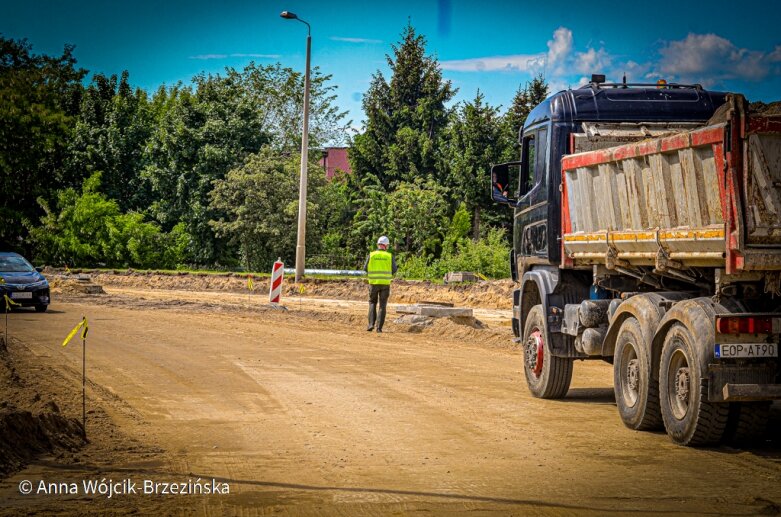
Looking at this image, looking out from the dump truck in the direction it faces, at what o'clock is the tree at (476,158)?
The tree is roughly at 1 o'clock from the dump truck.

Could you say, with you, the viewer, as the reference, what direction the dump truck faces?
facing away from the viewer and to the left of the viewer

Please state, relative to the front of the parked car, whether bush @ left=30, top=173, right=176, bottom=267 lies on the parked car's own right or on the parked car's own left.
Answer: on the parked car's own left

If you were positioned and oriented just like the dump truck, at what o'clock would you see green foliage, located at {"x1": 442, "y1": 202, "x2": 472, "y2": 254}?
The green foliage is roughly at 1 o'clock from the dump truck.

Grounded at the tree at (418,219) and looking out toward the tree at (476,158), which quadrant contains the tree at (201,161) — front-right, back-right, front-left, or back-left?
back-left

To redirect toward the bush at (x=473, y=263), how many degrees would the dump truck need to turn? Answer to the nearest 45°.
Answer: approximately 45° to its right

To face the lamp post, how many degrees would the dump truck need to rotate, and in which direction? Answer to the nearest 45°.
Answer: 0° — it already faces it

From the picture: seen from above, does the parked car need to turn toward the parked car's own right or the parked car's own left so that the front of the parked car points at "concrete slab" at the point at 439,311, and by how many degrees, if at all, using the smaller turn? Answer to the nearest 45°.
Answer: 0° — it already faces it

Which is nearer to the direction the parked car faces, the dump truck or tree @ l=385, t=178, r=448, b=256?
the dump truck
